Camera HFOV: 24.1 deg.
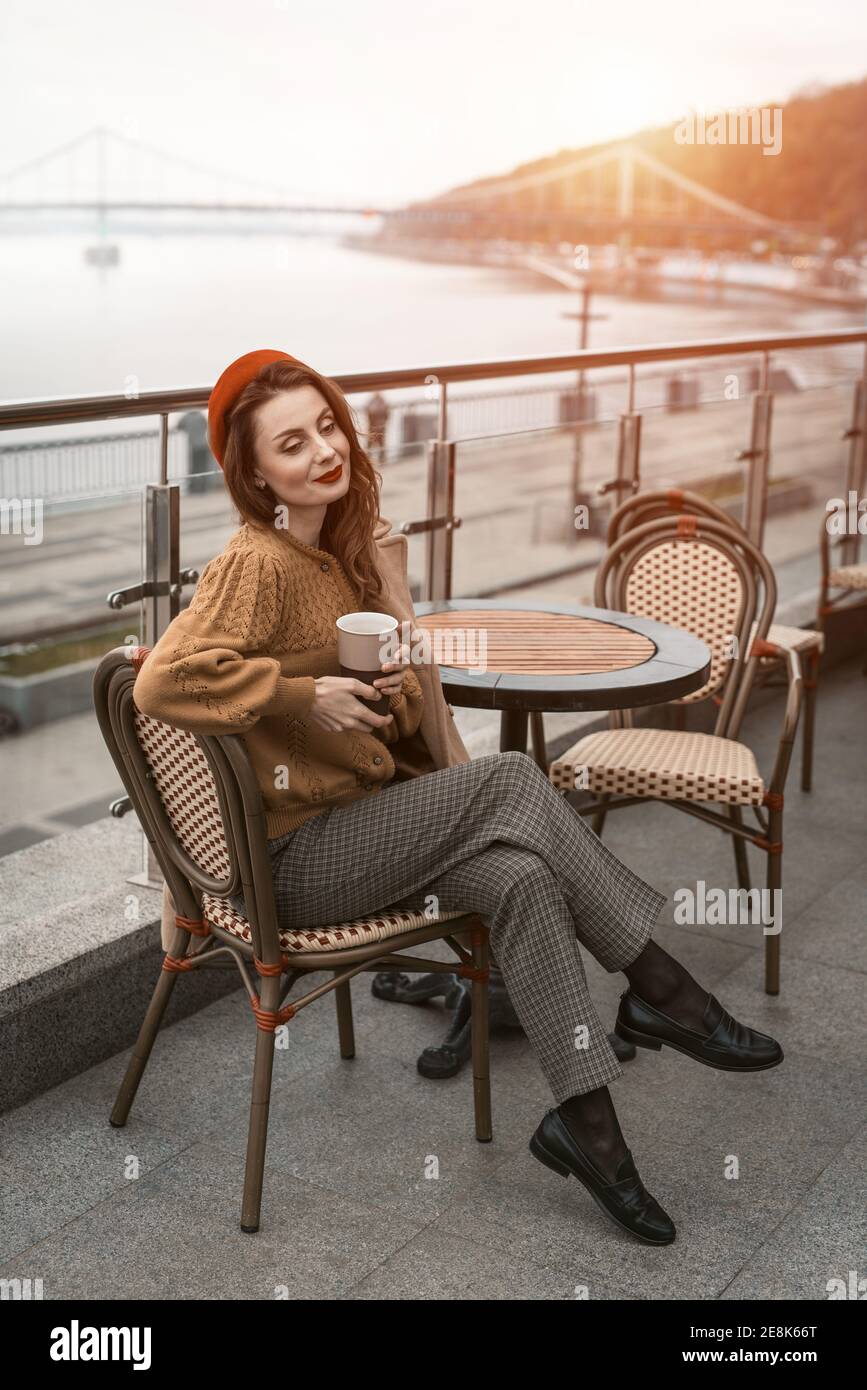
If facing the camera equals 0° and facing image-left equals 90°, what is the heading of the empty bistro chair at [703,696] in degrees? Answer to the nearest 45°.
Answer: approximately 45°

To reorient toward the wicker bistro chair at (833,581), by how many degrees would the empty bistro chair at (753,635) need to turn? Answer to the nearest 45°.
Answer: approximately 135° to its left

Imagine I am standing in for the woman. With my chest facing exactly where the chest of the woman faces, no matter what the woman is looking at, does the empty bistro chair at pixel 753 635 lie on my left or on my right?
on my left

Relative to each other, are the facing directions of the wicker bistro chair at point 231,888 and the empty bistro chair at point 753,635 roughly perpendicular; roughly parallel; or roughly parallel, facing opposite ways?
roughly perpendicular

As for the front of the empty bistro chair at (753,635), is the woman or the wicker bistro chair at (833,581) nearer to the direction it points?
the woman

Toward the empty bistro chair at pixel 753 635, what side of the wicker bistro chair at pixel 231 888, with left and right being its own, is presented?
front

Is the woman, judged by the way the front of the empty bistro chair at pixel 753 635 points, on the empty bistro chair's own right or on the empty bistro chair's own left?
on the empty bistro chair's own right

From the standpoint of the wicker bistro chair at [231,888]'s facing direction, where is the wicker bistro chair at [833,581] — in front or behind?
in front

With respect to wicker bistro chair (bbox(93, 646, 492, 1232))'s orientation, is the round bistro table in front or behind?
in front

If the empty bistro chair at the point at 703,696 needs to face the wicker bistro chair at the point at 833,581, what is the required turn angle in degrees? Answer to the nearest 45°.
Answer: approximately 135° to its right

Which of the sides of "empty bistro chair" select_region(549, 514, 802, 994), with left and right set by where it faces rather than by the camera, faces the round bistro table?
front
